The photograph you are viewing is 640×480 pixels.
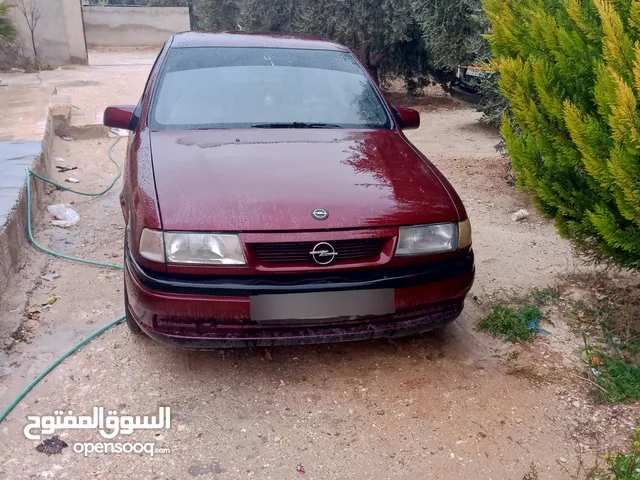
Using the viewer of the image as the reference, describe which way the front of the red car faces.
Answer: facing the viewer

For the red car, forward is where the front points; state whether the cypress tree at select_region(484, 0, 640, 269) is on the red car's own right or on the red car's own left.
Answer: on the red car's own left

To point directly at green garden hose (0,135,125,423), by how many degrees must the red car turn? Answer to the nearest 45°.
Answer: approximately 135° to its right
